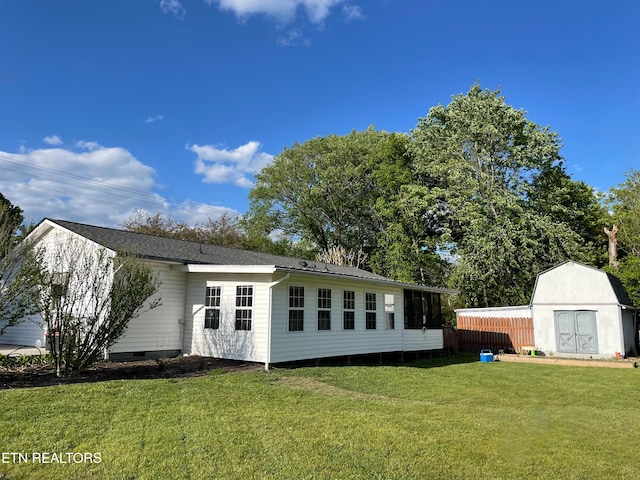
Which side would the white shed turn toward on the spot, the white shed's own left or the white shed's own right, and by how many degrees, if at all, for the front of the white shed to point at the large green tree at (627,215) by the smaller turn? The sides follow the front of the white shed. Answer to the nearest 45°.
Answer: approximately 180°

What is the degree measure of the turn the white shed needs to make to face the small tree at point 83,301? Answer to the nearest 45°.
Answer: approximately 45° to its right

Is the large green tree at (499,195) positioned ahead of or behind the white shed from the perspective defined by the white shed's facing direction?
behind

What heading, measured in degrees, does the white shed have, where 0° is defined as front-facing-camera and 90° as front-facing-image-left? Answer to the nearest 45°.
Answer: approximately 0°

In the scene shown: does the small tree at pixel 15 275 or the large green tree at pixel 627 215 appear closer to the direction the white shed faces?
the small tree
